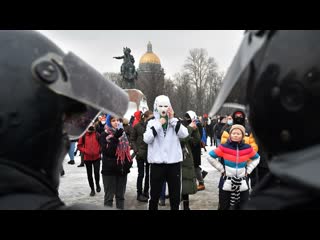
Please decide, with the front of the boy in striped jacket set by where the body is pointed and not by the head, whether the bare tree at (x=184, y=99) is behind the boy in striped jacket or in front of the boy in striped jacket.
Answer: behind

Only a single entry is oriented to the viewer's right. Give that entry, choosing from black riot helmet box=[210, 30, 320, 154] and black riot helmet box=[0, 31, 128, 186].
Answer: black riot helmet box=[0, 31, 128, 186]

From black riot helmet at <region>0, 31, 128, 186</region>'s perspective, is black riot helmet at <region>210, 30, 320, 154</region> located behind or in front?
in front

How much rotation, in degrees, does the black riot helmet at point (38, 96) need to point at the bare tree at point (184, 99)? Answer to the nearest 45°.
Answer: approximately 90° to its left

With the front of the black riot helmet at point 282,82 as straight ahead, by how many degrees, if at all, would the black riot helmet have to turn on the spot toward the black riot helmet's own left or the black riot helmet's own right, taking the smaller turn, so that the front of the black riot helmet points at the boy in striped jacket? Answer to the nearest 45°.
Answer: approximately 90° to the black riot helmet's own right

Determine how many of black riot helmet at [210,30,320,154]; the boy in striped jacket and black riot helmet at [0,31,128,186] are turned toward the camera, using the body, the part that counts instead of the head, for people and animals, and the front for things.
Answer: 1

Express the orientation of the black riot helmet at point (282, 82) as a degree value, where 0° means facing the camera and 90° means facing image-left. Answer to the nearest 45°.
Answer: approximately 90°

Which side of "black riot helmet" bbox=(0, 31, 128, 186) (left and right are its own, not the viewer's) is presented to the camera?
right

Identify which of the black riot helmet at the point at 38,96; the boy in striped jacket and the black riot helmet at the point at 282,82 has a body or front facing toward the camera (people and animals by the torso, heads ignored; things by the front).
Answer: the boy in striped jacket

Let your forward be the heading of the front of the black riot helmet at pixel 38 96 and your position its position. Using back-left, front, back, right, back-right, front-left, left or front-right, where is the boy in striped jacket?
front-left

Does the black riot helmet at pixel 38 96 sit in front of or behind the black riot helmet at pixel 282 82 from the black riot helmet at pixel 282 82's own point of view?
in front

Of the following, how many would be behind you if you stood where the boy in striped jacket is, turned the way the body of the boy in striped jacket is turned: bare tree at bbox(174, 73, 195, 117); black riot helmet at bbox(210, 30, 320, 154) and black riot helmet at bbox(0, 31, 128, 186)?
1

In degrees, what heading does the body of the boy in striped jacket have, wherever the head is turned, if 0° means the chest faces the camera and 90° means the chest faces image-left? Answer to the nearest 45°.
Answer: approximately 0°
